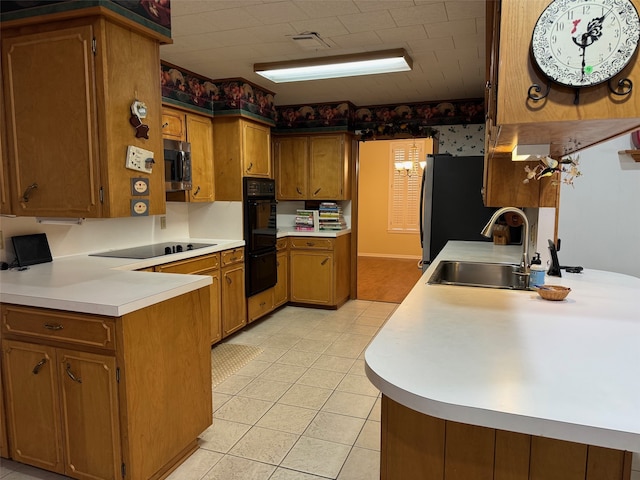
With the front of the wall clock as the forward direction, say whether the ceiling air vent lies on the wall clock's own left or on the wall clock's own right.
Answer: on the wall clock's own right

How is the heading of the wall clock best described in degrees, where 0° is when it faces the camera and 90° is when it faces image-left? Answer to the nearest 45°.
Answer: approximately 0°

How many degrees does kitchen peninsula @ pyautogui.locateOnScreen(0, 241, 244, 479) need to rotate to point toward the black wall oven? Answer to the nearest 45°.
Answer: approximately 180°

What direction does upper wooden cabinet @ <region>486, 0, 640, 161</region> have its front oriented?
to the viewer's left

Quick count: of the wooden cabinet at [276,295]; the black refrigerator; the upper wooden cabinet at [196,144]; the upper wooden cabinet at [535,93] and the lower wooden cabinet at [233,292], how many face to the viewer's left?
2

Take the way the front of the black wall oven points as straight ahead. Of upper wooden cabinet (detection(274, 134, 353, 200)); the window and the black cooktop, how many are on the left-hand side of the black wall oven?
2

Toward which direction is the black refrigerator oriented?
to the viewer's left

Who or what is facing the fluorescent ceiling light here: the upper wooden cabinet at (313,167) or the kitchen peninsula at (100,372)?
the upper wooden cabinet

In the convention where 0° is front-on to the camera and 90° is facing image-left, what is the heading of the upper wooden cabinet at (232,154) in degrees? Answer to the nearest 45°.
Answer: approximately 315°

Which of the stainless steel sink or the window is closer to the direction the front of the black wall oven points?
the stainless steel sink

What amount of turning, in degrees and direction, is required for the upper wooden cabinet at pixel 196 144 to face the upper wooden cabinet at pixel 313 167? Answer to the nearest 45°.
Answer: approximately 90° to its left

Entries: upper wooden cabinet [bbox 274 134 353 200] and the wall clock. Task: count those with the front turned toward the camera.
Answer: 2

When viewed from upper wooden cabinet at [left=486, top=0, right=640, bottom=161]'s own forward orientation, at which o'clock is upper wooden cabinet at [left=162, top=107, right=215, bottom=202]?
upper wooden cabinet at [left=162, top=107, right=215, bottom=202] is roughly at 1 o'clock from upper wooden cabinet at [left=486, top=0, right=640, bottom=161].

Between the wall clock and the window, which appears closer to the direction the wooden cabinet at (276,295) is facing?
the wall clock

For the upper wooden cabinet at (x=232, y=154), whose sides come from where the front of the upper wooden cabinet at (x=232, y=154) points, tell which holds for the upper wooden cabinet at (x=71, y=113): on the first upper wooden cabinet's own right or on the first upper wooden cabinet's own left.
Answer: on the first upper wooden cabinet's own right
